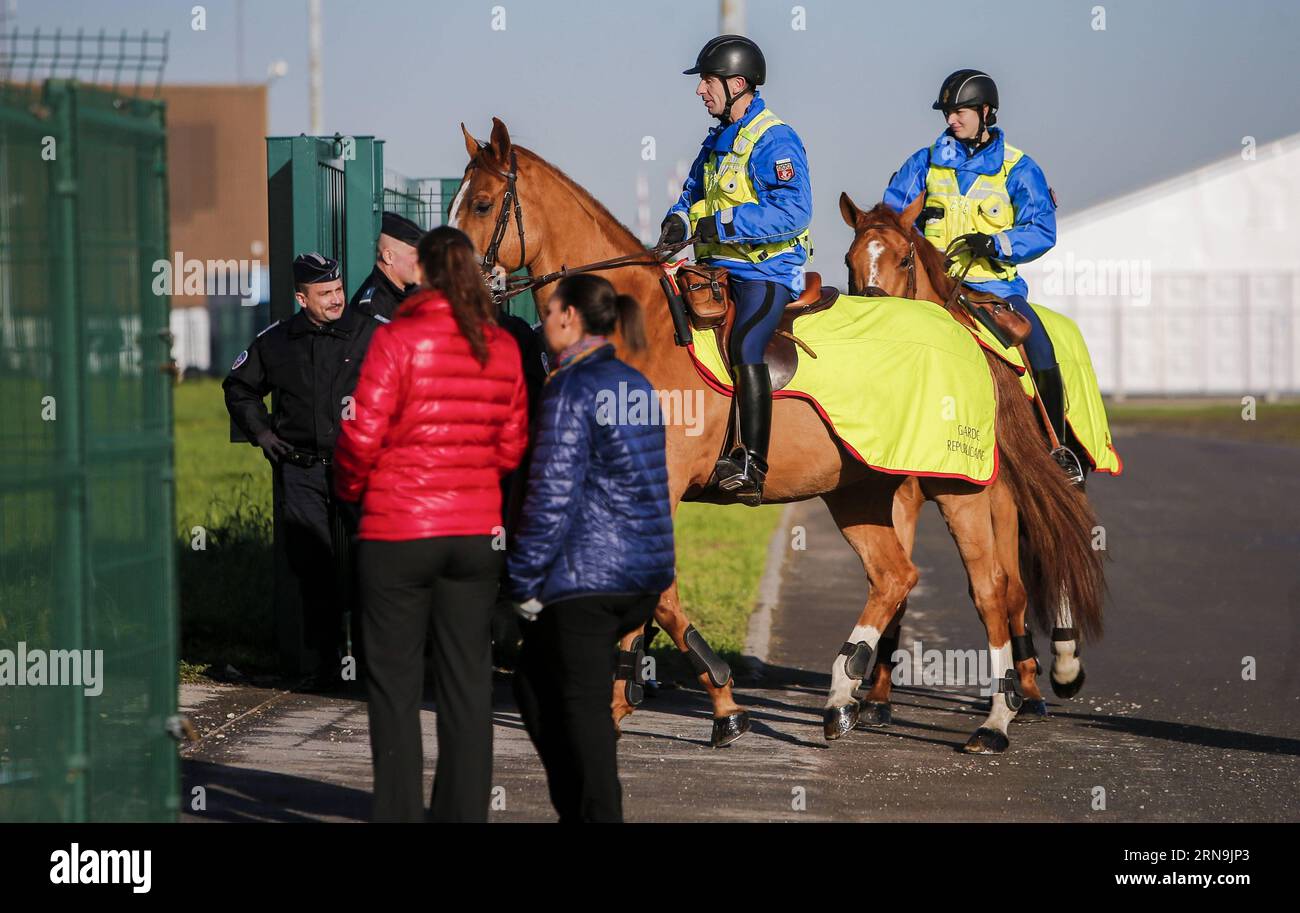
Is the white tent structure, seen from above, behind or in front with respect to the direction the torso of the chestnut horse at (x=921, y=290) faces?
behind

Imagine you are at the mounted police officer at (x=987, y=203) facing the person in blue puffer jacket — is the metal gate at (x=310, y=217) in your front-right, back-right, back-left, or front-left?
front-right

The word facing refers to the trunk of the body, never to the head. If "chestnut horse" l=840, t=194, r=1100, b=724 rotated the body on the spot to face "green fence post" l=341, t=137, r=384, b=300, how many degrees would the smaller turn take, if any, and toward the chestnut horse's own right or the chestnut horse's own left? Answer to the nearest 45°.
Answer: approximately 45° to the chestnut horse's own right

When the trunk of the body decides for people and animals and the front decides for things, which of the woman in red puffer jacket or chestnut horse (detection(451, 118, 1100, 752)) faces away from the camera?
the woman in red puffer jacket

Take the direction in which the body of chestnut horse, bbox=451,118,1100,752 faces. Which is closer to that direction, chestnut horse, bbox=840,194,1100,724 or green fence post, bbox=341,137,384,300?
the green fence post

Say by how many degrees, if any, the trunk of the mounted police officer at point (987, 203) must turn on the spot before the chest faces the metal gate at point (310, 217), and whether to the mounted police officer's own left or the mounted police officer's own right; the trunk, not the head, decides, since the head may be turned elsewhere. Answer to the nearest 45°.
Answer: approximately 45° to the mounted police officer's own right

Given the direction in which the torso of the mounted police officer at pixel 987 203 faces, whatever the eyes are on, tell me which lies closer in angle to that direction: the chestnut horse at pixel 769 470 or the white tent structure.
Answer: the chestnut horse

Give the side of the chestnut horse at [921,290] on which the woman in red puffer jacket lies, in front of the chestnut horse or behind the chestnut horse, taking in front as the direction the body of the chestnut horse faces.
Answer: in front

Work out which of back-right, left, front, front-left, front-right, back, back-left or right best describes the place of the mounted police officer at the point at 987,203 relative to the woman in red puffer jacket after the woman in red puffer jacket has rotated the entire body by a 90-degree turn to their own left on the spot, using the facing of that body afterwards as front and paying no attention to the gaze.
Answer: back-right

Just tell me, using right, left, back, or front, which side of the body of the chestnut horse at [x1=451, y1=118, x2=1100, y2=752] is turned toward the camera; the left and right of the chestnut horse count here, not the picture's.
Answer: left

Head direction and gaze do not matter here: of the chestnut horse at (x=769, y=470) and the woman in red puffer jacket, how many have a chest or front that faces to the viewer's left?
1

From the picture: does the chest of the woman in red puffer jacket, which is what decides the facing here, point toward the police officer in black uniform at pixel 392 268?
yes

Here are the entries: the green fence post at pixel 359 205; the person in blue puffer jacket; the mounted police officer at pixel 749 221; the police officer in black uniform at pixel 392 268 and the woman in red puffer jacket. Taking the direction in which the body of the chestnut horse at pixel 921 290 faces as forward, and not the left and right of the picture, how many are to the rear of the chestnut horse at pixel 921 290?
0

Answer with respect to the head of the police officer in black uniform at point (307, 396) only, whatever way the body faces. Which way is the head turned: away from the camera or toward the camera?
toward the camera

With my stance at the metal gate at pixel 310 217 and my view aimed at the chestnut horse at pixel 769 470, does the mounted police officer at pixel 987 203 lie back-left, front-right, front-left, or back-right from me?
front-left

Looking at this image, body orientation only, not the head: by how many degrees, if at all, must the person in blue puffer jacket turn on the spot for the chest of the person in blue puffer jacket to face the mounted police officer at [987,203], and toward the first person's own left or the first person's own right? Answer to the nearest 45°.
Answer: approximately 90° to the first person's own right

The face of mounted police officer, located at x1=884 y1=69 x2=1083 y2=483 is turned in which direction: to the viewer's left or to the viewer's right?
to the viewer's left

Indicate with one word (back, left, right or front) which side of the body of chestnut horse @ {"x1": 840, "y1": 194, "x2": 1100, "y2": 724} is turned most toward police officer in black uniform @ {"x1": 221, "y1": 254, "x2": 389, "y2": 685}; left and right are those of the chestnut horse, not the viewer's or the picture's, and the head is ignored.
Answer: front

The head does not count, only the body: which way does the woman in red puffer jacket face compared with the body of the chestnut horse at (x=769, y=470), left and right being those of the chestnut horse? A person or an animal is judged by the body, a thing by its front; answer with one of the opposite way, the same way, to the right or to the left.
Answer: to the right

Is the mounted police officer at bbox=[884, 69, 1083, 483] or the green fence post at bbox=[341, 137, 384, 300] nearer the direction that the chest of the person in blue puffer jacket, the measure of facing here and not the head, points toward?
the green fence post

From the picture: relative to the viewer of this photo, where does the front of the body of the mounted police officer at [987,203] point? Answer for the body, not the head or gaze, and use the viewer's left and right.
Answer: facing the viewer and to the left of the viewer

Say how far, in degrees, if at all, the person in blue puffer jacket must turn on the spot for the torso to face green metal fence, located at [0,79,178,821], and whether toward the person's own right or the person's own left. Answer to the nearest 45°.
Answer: approximately 45° to the person's own left

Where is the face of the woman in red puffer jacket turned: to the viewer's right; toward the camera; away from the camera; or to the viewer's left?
away from the camera

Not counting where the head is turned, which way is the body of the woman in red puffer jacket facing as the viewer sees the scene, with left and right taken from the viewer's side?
facing away from the viewer
